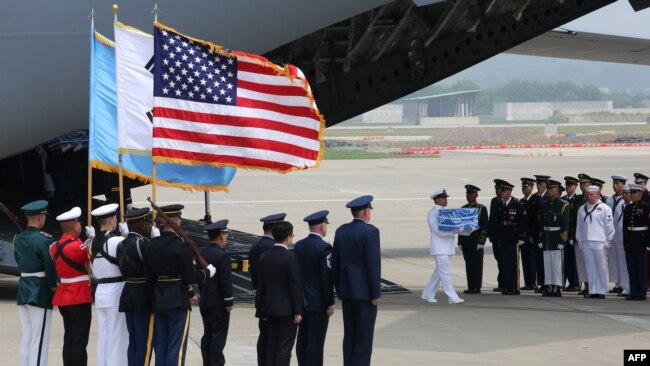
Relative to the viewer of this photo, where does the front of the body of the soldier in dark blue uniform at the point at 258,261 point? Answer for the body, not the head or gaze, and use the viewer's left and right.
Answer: facing away from the viewer and to the right of the viewer

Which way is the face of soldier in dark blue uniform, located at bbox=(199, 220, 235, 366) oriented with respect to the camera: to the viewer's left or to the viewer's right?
to the viewer's right

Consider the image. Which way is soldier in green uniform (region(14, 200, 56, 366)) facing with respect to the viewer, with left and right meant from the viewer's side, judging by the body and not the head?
facing away from the viewer and to the right of the viewer

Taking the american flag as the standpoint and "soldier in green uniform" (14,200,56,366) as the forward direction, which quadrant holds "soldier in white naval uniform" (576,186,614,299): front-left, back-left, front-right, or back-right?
back-right

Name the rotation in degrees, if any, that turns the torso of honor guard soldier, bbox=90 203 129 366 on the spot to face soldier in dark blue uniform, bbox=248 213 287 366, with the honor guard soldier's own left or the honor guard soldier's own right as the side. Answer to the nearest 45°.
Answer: approximately 45° to the honor guard soldier's own right
